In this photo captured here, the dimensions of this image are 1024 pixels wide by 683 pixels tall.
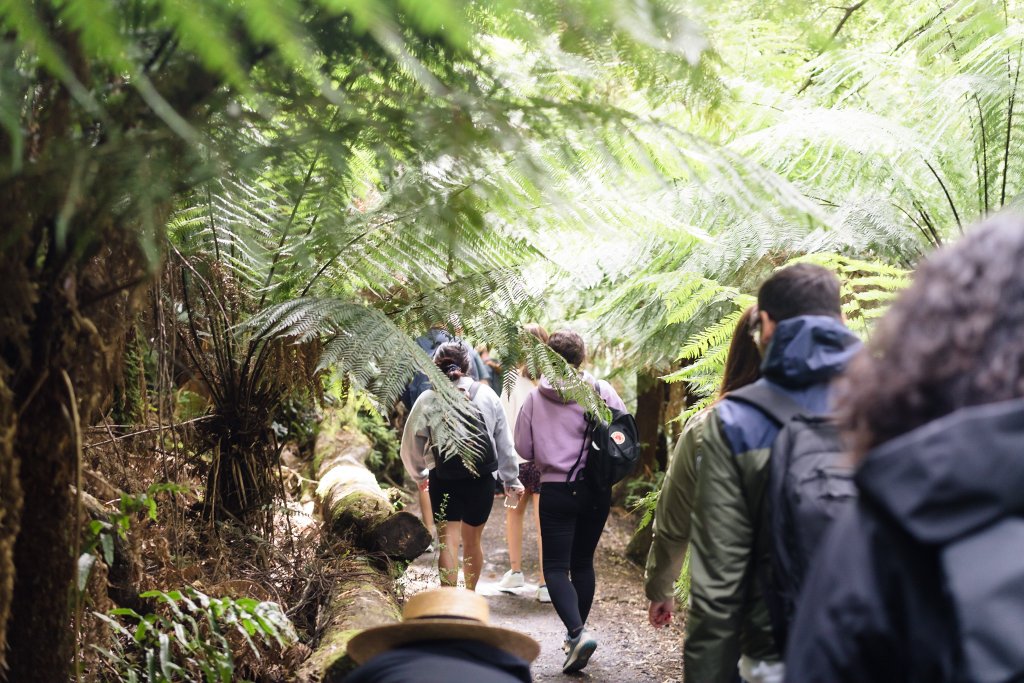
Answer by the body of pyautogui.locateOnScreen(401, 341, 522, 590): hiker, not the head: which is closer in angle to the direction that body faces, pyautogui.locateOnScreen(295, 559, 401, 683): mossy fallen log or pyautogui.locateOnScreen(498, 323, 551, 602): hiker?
the hiker

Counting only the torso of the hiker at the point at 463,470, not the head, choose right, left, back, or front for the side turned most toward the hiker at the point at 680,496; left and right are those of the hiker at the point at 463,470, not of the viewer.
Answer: back

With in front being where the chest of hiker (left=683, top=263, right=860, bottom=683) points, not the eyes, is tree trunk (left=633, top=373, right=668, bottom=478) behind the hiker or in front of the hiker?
in front

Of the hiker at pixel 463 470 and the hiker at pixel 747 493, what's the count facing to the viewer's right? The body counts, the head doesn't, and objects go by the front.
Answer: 0

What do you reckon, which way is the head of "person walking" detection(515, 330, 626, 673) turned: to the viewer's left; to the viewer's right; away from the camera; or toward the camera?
away from the camera

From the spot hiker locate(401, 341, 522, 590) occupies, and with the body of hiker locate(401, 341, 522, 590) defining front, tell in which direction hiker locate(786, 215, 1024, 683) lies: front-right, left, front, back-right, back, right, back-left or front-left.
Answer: back

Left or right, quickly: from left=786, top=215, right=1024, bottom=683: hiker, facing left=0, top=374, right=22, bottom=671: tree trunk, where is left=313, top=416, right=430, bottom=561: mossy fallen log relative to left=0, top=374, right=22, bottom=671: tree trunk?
right

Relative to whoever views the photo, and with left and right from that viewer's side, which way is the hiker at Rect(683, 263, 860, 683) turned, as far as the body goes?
facing away from the viewer and to the left of the viewer

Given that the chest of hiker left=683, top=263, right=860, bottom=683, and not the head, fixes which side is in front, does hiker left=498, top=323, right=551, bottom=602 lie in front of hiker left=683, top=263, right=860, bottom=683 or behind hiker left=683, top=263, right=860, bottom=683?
in front

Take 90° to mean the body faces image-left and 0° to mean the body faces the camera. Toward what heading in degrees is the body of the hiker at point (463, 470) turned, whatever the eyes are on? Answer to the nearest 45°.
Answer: approximately 180°
